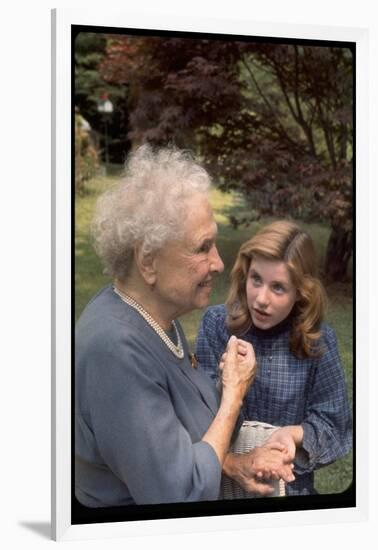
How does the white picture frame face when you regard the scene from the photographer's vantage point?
facing the viewer and to the right of the viewer
